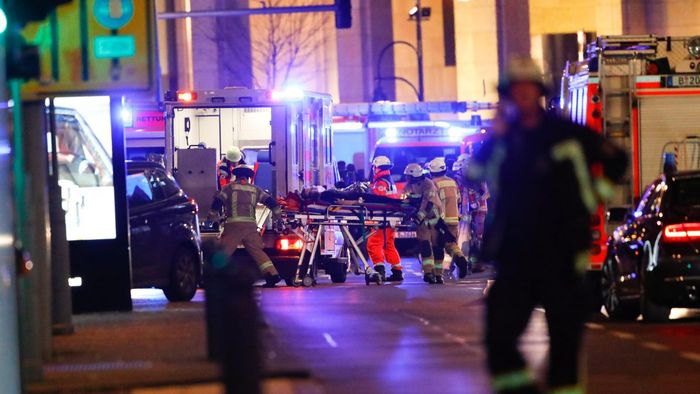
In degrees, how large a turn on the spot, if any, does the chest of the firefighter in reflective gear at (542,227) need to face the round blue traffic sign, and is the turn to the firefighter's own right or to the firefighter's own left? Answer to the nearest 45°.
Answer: approximately 135° to the firefighter's own right

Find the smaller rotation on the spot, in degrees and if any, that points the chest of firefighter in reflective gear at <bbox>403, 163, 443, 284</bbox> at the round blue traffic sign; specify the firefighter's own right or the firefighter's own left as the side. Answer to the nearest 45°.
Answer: approximately 90° to the firefighter's own left

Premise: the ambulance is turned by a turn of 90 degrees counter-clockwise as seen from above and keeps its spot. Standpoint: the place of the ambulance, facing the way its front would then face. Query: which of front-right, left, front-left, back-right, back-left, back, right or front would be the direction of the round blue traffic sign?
left

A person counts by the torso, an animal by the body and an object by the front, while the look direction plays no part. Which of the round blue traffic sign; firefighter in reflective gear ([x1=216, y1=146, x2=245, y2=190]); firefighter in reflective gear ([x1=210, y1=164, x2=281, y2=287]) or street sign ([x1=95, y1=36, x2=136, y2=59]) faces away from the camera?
firefighter in reflective gear ([x1=210, y1=164, x2=281, y2=287])

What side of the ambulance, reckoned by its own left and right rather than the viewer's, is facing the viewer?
back

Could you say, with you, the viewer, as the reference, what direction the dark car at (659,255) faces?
facing away from the viewer and to the left of the viewer

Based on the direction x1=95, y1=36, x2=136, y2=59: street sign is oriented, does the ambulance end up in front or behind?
behind

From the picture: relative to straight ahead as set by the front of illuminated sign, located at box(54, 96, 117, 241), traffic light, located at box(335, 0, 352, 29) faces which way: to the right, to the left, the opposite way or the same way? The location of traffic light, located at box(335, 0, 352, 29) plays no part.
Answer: the opposite way
